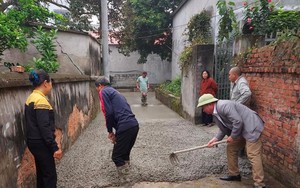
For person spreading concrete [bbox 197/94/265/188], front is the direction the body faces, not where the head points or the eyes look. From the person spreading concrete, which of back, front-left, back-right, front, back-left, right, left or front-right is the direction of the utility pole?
front-right

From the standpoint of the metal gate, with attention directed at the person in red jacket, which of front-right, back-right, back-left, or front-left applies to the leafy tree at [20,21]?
front-right

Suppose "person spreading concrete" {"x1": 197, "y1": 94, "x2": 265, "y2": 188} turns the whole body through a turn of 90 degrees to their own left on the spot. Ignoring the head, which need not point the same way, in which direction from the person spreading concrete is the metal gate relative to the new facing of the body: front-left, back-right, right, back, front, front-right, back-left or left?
back

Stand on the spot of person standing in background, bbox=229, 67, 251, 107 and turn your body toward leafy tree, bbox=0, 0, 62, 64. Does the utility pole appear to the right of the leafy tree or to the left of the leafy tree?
right

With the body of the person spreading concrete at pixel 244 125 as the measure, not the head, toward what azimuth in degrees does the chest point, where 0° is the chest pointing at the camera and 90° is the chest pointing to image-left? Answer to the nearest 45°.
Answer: approximately 90°

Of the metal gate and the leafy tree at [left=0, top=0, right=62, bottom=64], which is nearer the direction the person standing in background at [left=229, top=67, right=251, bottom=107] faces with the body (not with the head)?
the leafy tree

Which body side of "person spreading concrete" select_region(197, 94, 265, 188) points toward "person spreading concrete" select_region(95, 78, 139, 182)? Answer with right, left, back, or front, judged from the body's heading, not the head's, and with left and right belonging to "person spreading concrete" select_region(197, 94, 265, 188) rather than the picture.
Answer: front

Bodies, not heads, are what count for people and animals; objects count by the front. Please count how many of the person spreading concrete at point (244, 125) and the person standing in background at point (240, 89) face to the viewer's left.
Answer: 2

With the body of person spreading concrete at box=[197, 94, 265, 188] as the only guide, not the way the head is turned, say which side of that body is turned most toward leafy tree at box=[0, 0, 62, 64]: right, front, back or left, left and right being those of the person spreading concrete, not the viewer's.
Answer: front

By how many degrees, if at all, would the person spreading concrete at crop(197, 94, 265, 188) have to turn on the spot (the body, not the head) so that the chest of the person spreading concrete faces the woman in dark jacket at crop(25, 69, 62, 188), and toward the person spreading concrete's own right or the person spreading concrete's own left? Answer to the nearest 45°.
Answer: approximately 45° to the person spreading concrete's own left

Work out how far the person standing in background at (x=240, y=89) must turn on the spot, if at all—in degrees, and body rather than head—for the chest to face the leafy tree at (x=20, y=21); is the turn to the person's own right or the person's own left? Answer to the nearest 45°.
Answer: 0° — they already face it
